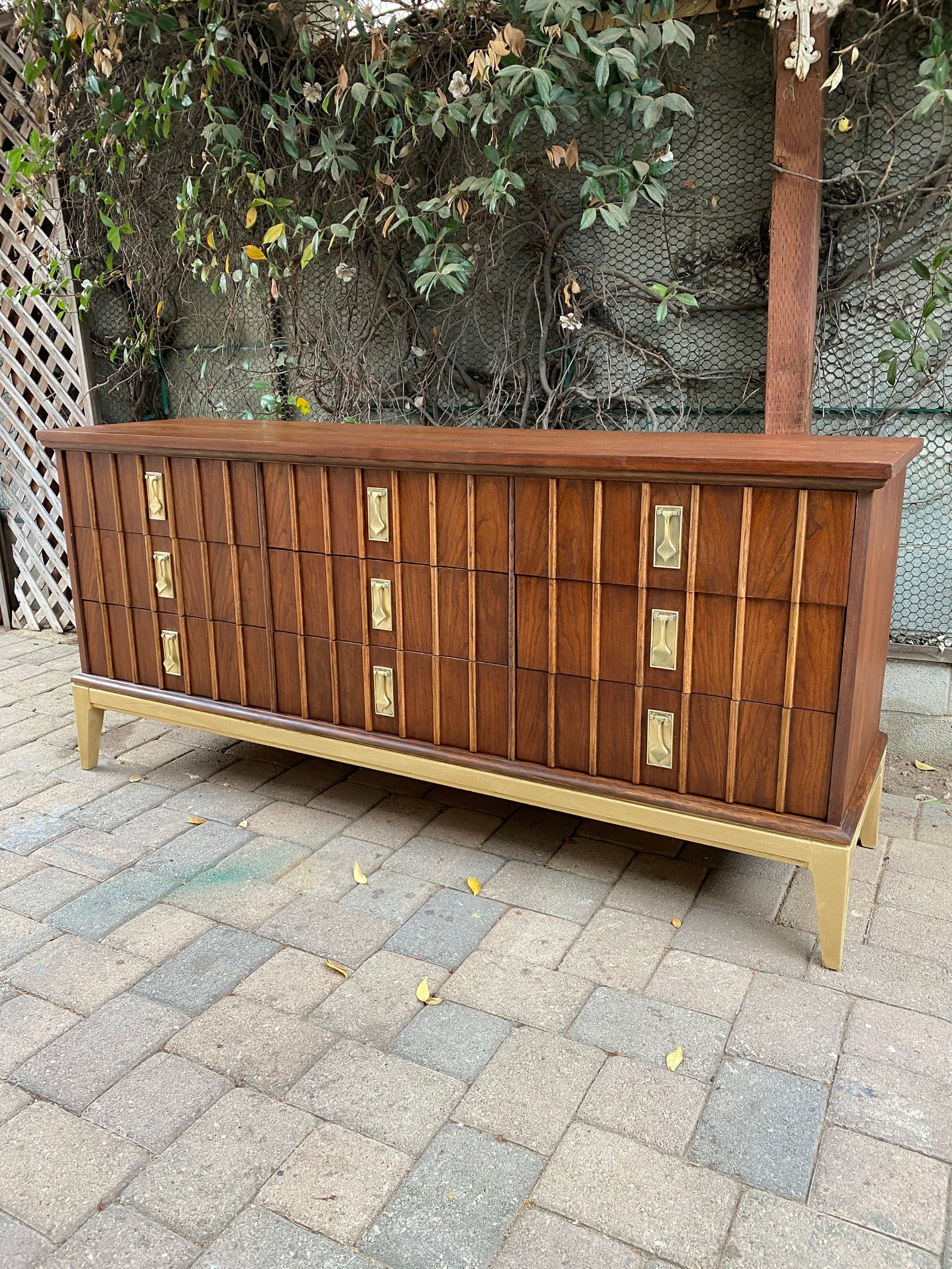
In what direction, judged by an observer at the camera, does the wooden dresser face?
facing the viewer and to the left of the viewer

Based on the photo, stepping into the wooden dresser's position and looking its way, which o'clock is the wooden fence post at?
The wooden fence post is roughly at 6 o'clock from the wooden dresser.

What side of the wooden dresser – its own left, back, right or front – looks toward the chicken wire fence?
back

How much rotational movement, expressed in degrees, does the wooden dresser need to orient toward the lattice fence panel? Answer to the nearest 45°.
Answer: approximately 90° to its right

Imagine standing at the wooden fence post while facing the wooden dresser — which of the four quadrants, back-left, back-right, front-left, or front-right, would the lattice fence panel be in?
front-right
